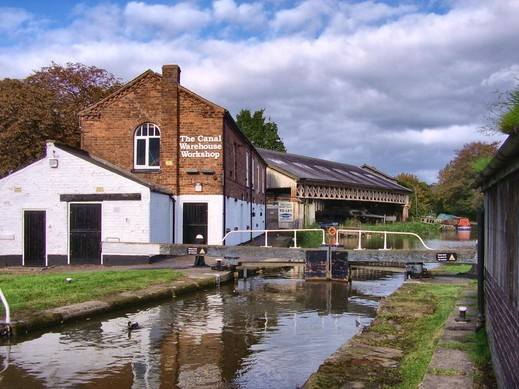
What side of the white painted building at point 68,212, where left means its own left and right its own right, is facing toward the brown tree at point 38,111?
back

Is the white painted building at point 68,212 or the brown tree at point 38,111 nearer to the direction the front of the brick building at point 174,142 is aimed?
the white painted building

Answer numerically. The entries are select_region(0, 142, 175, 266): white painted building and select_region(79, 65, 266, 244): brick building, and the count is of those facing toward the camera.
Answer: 2

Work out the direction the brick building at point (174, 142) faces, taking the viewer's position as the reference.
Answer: facing the viewer

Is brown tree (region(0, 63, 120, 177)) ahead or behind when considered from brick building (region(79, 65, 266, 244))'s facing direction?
behind

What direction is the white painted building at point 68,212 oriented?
toward the camera

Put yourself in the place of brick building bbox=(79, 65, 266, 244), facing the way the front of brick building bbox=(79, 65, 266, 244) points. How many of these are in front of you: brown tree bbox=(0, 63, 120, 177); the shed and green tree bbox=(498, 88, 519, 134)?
2

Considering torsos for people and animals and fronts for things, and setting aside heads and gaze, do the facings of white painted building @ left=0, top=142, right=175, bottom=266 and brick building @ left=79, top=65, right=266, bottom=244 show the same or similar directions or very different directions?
same or similar directions
